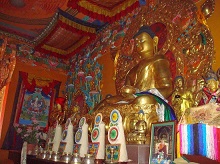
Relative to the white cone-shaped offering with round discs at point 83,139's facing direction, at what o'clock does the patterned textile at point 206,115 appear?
The patterned textile is roughly at 9 o'clock from the white cone-shaped offering with round discs.

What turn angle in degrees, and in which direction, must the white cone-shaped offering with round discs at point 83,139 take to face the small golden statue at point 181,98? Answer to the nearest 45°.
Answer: approximately 135° to its left

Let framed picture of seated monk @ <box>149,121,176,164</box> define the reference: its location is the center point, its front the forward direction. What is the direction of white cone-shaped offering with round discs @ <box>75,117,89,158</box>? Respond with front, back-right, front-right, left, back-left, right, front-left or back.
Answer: back-right

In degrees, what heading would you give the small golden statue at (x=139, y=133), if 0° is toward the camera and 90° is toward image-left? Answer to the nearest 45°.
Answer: approximately 45°

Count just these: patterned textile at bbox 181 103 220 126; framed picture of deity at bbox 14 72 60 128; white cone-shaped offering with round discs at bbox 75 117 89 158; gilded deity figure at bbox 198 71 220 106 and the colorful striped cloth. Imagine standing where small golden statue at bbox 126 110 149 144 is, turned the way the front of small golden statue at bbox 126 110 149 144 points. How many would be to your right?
2

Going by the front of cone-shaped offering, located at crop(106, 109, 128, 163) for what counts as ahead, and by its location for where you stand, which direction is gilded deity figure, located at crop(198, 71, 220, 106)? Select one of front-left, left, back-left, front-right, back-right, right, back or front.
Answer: back-left

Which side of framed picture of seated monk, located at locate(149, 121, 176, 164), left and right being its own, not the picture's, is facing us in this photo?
front

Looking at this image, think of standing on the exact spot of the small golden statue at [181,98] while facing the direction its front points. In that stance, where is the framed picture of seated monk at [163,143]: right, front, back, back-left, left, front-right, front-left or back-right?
front-left

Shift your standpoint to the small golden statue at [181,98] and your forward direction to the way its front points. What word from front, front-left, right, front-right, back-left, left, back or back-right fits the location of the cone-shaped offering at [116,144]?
front

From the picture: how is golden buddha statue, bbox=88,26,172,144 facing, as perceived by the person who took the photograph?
facing the viewer and to the left of the viewer

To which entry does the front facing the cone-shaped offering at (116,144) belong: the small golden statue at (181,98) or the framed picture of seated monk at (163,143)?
the small golden statue

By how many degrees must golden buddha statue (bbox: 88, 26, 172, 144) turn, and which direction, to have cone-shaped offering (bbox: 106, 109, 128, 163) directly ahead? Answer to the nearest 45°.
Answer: approximately 45° to its left
